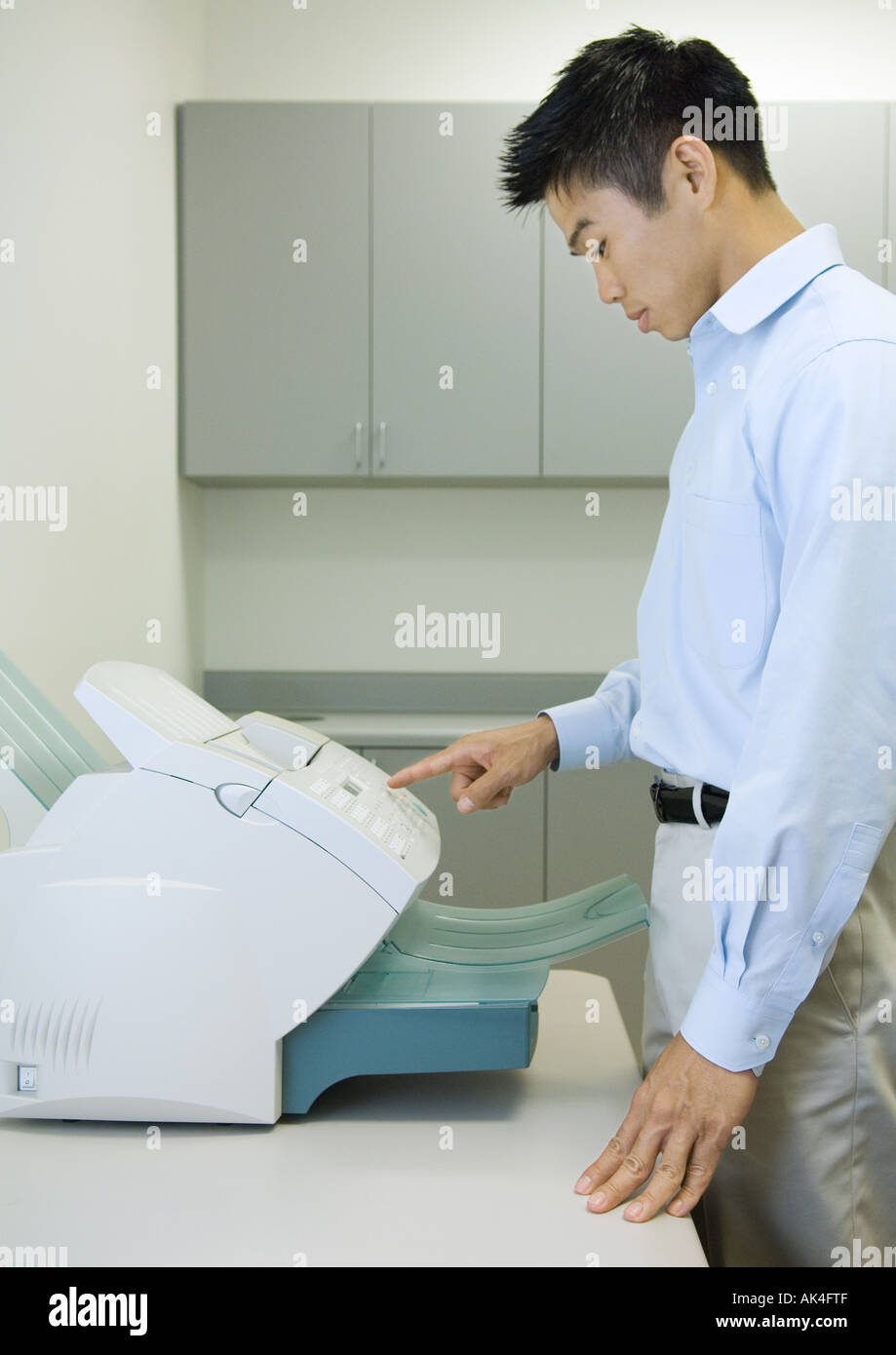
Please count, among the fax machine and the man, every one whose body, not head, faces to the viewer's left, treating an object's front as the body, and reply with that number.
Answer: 1

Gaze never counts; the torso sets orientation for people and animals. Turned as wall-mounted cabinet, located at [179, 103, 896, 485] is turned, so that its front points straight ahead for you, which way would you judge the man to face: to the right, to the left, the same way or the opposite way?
to the right

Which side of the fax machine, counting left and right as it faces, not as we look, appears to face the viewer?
right

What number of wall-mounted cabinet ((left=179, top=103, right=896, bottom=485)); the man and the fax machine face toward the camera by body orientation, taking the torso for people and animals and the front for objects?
1

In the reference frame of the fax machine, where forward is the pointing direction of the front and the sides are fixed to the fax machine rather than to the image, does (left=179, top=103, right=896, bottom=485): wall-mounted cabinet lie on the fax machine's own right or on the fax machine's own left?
on the fax machine's own left

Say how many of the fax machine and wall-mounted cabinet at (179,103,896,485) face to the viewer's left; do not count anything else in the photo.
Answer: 0

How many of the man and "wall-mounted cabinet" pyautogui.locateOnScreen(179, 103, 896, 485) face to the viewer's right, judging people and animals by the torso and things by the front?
0

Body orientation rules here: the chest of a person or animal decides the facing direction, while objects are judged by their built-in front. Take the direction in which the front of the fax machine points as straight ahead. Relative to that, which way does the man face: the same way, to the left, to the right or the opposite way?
the opposite way

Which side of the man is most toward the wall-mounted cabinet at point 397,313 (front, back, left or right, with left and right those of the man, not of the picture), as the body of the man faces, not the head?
right

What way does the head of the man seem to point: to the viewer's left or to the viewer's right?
to the viewer's left

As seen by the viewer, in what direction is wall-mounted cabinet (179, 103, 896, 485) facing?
toward the camera

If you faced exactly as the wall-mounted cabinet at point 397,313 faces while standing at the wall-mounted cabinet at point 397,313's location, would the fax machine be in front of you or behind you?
in front

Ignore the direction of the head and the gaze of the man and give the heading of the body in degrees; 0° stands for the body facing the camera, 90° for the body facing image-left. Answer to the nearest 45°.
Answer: approximately 90°

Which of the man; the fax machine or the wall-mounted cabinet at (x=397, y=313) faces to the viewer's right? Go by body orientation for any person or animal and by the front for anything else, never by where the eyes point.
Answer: the fax machine
